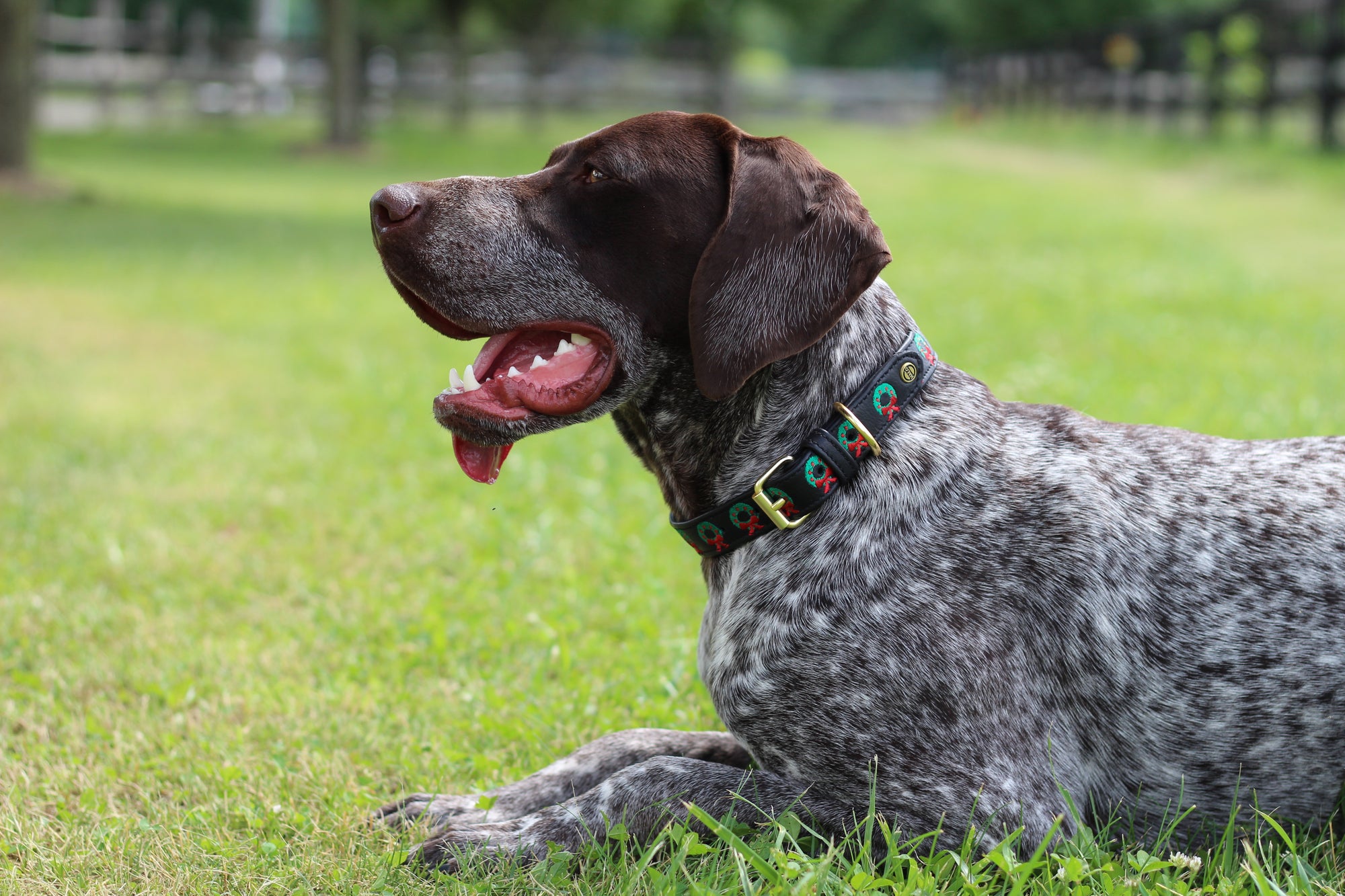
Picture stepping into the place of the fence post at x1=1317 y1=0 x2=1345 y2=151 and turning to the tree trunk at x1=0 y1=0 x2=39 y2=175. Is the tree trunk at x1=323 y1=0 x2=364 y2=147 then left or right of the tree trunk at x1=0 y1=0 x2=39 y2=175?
right

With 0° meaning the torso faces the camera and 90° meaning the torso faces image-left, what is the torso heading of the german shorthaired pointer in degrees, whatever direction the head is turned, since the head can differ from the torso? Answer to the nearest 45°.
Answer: approximately 90°

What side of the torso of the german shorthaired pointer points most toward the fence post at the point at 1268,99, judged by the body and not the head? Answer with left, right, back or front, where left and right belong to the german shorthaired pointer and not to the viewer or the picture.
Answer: right

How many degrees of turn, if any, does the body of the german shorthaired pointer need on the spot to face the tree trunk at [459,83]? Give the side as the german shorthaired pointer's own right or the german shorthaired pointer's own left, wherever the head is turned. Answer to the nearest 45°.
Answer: approximately 90° to the german shorthaired pointer's own right

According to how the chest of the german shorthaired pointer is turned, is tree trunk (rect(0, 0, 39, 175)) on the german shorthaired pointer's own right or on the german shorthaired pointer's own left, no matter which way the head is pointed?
on the german shorthaired pointer's own right

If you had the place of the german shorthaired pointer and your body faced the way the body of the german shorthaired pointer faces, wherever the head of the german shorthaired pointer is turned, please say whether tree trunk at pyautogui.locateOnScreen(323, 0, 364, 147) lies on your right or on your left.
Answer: on your right

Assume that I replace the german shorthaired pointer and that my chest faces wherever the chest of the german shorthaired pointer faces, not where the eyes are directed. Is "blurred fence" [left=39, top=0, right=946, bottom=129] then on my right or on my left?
on my right

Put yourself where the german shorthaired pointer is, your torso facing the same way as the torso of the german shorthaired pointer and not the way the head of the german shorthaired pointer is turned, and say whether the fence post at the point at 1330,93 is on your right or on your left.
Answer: on your right

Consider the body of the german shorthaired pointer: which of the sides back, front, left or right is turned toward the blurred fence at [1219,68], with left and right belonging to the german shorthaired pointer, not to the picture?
right
